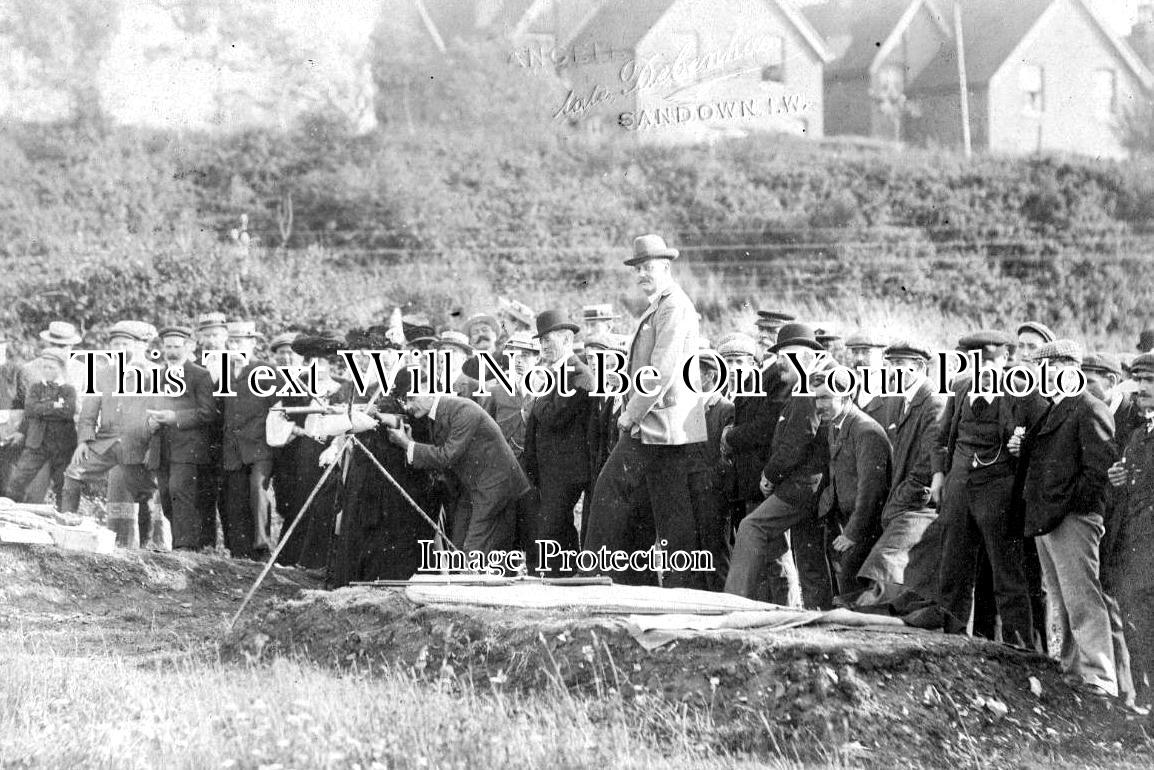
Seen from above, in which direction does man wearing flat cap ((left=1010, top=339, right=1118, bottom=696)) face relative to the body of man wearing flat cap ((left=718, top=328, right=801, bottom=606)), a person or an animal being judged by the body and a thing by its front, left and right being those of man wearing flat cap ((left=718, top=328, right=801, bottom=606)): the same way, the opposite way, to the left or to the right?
the same way

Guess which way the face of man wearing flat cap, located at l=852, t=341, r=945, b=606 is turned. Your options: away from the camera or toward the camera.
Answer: toward the camera

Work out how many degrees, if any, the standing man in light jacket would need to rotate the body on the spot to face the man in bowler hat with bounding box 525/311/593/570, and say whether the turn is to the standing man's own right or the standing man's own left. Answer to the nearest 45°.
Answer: approximately 45° to the standing man's own right

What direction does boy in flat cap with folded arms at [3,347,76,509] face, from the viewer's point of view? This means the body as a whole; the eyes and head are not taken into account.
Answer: toward the camera

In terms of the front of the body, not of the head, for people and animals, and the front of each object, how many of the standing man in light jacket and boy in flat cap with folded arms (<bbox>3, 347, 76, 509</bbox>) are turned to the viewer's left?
1

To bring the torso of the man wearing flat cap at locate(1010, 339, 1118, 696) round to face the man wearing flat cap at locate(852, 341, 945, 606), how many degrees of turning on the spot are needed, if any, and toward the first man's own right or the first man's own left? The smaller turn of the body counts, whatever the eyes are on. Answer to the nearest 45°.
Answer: approximately 90° to the first man's own right

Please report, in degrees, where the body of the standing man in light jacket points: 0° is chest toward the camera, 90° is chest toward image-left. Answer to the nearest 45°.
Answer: approximately 90°

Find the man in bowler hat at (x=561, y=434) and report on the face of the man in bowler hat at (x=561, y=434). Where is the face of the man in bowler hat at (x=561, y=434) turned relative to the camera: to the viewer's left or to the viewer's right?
to the viewer's left

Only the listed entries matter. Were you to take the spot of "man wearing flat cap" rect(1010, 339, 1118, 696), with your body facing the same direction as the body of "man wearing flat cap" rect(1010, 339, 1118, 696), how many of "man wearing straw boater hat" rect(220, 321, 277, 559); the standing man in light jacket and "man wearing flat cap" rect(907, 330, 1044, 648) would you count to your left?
0

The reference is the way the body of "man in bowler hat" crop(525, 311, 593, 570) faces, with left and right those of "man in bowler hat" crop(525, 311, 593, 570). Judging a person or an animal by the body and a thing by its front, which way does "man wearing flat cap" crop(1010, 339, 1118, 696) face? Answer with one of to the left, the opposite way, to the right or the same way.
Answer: the same way

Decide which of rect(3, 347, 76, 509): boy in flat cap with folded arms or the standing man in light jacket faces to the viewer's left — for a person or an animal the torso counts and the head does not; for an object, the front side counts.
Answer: the standing man in light jacket

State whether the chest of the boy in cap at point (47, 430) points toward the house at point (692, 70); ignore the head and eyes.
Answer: no

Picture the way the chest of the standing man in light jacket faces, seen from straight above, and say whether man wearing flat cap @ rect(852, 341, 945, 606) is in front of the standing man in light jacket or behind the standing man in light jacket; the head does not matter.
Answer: behind

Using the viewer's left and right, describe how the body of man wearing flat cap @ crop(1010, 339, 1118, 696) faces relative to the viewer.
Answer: facing the viewer and to the left of the viewer

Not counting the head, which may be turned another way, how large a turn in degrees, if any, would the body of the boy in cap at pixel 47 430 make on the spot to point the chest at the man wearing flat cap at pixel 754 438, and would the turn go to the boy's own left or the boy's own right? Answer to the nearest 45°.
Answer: approximately 45° to the boy's own left
